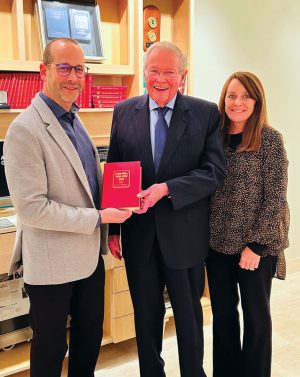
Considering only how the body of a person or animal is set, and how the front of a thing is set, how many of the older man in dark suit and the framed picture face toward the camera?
2

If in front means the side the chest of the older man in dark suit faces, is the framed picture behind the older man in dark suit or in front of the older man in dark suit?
behind

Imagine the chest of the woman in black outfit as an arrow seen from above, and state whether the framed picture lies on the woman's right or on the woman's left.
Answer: on the woman's right

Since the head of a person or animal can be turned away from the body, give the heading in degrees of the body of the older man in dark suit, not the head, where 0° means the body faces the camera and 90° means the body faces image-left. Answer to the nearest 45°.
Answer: approximately 0°

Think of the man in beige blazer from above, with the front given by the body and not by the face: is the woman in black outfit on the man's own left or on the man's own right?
on the man's own left

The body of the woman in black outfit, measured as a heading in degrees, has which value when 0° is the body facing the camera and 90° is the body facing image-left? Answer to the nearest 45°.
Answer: approximately 45°

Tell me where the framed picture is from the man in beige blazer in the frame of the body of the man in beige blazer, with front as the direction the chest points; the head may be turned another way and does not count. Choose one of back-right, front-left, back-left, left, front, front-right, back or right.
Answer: back-left

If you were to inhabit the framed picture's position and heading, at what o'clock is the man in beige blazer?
The man in beige blazer is roughly at 12 o'clock from the framed picture.
